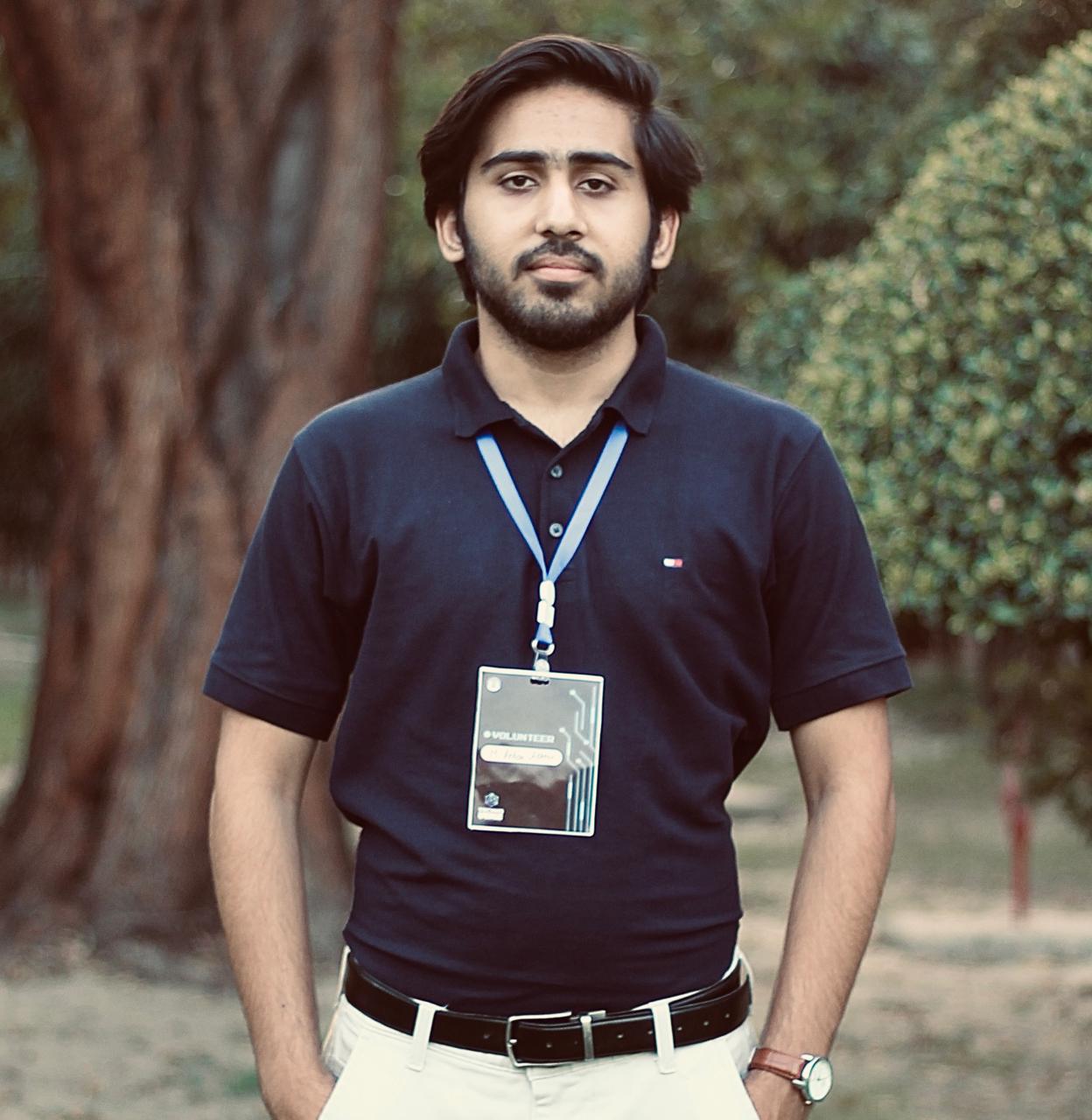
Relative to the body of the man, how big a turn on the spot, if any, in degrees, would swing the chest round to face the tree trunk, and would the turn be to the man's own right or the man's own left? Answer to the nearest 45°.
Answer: approximately 180°

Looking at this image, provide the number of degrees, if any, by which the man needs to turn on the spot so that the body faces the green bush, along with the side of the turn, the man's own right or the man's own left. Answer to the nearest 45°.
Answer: approximately 135° to the man's own left

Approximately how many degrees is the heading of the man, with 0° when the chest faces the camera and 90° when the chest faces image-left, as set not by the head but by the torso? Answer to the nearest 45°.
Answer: approximately 0°
